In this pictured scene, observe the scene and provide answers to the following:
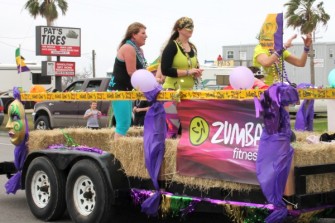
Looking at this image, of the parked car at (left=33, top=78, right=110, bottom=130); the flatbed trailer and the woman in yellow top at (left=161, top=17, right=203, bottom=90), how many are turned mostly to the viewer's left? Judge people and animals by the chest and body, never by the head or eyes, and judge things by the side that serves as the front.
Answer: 1

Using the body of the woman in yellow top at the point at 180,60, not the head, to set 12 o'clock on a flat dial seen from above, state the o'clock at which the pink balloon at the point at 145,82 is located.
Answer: The pink balloon is roughly at 2 o'clock from the woman in yellow top.

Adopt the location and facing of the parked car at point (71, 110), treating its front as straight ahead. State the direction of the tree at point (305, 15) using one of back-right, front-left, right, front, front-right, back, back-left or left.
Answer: back-right

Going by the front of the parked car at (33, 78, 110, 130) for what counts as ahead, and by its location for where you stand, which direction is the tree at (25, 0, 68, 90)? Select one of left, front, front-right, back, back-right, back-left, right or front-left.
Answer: right

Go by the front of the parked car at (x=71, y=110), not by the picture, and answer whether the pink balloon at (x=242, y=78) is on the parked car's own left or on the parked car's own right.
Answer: on the parked car's own left

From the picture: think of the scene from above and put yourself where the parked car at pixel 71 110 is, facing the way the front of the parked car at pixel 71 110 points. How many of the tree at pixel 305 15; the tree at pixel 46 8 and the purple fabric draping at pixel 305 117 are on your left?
1

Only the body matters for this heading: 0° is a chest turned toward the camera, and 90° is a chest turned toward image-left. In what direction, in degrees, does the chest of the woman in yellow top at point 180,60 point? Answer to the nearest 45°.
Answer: approximately 315°
